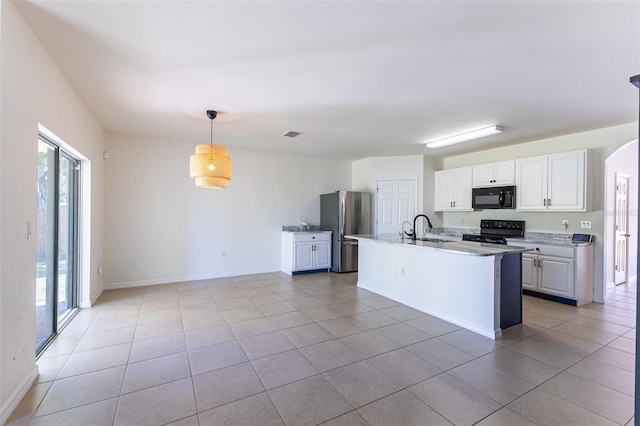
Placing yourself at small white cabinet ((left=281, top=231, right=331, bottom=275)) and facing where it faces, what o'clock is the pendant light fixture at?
The pendant light fixture is roughly at 2 o'clock from the small white cabinet.

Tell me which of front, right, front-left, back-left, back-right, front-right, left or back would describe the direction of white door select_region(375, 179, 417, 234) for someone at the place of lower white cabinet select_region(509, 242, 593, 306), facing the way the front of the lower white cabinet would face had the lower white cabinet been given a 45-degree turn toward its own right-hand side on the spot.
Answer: front

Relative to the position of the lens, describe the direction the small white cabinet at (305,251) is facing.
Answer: facing the viewer and to the right of the viewer

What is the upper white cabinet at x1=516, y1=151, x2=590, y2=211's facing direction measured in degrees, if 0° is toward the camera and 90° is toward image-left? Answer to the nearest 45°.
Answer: approximately 45°

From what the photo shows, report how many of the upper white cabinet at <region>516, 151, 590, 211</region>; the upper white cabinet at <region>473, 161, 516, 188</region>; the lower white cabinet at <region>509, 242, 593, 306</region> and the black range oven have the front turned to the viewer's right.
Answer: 0

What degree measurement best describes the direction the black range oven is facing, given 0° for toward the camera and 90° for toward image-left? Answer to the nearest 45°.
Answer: approximately 45°

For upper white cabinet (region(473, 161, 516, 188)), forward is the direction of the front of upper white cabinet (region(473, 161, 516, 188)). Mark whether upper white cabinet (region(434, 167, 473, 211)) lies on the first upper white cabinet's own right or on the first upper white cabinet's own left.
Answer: on the first upper white cabinet's own right

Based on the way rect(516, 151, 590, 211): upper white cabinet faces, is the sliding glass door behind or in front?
in front

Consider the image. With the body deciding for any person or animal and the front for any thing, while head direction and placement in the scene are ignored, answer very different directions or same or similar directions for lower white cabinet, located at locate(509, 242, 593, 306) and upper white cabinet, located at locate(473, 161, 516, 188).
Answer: same or similar directions

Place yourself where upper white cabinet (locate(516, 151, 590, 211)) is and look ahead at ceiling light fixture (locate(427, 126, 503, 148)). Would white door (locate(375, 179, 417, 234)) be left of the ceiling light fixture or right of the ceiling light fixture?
right

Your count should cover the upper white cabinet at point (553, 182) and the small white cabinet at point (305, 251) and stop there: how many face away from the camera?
0

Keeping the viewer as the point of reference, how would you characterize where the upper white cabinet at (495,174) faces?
facing the viewer and to the left of the viewer

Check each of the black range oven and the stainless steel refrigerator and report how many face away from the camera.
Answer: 0
